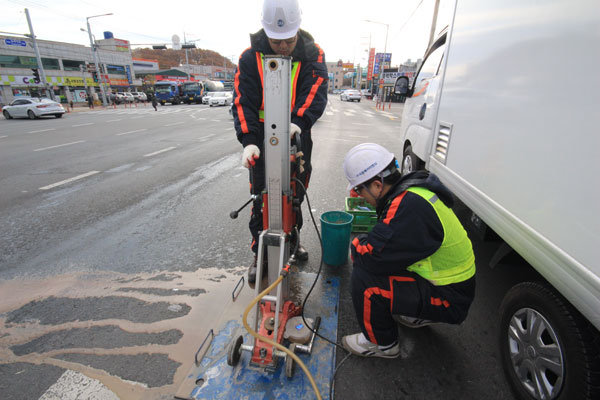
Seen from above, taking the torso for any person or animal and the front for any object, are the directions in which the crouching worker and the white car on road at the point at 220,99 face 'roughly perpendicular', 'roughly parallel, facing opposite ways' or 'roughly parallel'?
roughly perpendicular

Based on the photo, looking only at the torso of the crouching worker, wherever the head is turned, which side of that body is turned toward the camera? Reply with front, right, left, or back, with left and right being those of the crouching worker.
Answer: left

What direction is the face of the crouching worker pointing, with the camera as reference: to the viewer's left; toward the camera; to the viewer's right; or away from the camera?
to the viewer's left

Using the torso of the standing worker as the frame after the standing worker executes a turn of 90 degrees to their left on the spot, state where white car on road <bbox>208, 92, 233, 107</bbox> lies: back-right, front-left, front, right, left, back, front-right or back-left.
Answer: left

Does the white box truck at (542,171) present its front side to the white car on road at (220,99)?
yes

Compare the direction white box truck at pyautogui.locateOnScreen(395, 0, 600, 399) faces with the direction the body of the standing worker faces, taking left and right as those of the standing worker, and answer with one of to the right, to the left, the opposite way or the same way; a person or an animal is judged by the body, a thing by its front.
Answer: the opposite way

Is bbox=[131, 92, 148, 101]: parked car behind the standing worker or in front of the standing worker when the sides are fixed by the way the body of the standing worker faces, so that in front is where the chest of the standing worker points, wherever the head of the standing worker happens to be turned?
behind

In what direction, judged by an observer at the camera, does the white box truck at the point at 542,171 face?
facing away from the viewer and to the left of the viewer

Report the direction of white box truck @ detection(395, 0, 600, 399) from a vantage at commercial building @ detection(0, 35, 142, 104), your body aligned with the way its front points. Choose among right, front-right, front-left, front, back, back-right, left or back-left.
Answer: front-right

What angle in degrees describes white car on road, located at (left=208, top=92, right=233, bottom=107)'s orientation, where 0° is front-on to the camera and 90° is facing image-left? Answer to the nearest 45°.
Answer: approximately 45°
